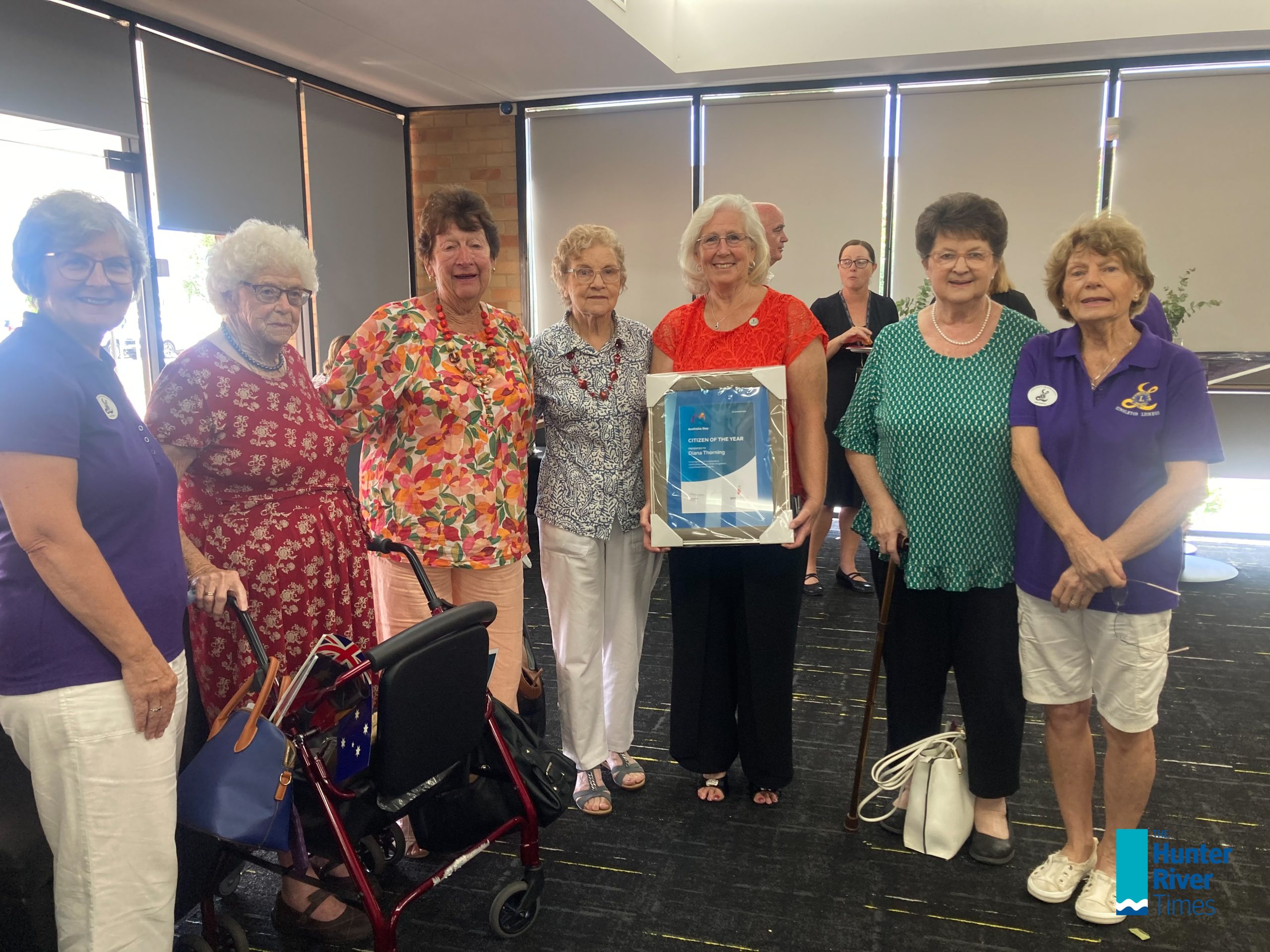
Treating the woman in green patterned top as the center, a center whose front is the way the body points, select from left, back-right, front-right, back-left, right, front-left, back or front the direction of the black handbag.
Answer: front-right

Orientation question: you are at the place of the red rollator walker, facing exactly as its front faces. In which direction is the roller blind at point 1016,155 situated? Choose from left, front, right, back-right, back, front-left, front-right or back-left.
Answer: left

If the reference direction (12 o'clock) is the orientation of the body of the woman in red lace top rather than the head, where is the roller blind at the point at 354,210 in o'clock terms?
The roller blind is roughly at 5 o'clock from the woman in red lace top.

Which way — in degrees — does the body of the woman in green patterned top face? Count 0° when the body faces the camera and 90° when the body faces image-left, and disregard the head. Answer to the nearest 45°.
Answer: approximately 0°

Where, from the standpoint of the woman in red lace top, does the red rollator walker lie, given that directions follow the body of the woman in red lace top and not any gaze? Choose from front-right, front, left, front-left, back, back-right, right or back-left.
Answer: front-right

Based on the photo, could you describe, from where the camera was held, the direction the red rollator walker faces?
facing the viewer and to the right of the viewer

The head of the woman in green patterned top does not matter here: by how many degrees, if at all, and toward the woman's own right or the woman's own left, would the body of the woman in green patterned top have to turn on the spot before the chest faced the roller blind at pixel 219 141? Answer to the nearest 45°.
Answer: approximately 135° to the woman's own right

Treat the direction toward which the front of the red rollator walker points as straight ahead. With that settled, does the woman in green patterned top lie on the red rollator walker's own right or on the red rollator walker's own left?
on the red rollator walker's own left

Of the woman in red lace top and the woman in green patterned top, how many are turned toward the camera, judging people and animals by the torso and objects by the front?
2

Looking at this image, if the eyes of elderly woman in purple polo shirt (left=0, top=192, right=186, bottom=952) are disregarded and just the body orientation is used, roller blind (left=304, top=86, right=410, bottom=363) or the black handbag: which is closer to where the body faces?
the black handbag

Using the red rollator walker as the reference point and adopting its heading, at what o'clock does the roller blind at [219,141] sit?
The roller blind is roughly at 7 o'clock from the red rollator walker.
